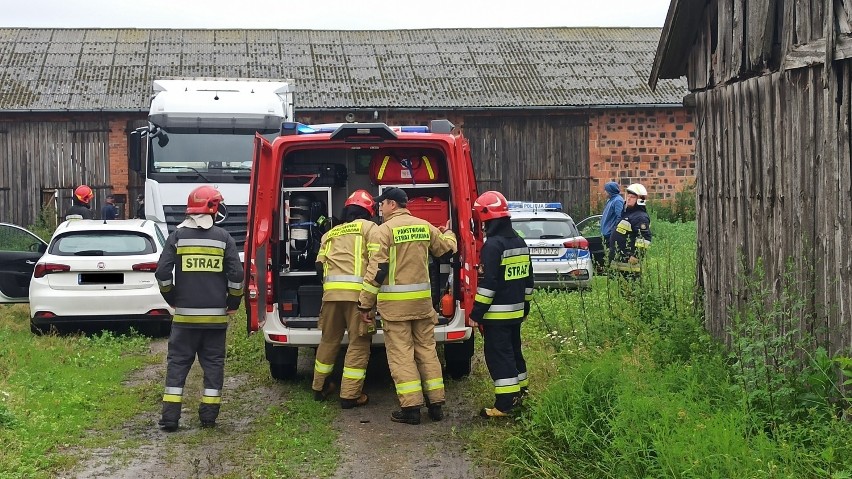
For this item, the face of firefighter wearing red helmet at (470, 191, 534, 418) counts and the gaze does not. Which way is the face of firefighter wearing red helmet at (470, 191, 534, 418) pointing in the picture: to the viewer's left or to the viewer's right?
to the viewer's left

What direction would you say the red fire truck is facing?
away from the camera

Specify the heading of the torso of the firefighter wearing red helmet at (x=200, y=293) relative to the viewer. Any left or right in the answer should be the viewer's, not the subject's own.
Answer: facing away from the viewer

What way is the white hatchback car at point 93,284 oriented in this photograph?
away from the camera

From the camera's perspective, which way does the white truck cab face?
toward the camera

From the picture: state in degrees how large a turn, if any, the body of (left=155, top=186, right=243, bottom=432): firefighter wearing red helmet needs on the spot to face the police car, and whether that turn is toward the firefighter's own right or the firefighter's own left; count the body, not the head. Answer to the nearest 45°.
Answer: approximately 45° to the firefighter's own right

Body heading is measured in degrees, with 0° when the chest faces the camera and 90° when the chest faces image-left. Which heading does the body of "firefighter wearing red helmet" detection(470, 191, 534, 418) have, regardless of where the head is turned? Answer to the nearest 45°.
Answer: approximately 135°

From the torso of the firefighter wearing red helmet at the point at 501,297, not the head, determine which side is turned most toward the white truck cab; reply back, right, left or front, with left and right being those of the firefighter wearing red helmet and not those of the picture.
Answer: front

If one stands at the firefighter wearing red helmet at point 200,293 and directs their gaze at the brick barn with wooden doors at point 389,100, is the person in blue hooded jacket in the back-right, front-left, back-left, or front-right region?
front-right

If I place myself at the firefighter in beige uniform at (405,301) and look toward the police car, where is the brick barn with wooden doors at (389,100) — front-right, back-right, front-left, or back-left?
front-left

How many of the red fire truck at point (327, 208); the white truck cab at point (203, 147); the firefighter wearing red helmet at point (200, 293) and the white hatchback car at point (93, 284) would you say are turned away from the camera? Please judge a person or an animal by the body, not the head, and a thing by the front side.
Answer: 3

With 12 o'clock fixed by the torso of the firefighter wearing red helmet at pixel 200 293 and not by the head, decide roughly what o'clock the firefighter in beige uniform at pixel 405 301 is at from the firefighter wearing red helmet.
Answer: The firefighter in beige uniform is roughly at 3 o'clock from the firefighter wearing red helmet.

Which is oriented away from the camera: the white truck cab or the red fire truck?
the red fire truck

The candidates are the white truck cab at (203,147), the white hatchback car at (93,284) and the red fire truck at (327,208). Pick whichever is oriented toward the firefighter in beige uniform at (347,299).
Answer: the white truck cab

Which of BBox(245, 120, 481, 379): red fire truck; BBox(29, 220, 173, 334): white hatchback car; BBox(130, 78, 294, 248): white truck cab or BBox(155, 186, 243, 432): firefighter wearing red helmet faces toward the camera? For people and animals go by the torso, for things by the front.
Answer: the white truck cab

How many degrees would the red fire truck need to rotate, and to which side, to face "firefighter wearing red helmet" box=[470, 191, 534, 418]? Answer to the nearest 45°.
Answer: approximately 135° to its right

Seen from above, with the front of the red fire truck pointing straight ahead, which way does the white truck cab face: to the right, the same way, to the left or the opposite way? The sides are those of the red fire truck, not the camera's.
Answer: the opposite way

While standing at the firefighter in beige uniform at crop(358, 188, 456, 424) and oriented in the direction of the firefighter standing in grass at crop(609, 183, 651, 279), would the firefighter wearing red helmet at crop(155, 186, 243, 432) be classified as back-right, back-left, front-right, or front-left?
back-left

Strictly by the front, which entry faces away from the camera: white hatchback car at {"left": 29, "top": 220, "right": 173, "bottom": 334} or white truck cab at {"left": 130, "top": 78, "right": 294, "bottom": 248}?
the white hatchback car

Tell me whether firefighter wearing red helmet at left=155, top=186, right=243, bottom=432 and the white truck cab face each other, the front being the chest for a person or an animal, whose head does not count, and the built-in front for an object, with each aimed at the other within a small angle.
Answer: yes
